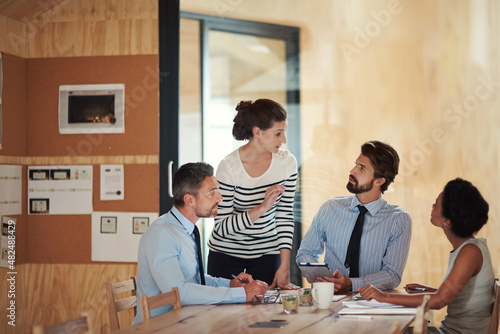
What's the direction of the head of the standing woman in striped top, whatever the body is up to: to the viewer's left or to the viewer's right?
to the viewer's right

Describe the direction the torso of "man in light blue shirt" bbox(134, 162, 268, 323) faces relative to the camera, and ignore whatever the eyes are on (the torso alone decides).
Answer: to the viewer's right

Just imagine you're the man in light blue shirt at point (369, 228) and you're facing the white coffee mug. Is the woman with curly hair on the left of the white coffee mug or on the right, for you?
left

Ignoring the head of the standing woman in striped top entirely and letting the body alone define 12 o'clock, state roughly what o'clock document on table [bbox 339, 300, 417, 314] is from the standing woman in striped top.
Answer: The document on table is roughly at 11 o'clock from the standing woman in striped top.

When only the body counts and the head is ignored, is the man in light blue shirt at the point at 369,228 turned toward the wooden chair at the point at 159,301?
yes

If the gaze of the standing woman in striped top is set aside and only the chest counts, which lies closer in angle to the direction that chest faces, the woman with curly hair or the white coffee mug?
the white coffee mug

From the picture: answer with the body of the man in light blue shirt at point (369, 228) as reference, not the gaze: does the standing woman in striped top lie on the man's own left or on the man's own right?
on the man's own right

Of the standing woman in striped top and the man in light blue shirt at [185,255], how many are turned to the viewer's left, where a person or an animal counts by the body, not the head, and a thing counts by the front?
0

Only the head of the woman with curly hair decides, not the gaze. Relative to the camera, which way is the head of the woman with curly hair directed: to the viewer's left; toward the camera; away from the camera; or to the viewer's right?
to the viewer's left

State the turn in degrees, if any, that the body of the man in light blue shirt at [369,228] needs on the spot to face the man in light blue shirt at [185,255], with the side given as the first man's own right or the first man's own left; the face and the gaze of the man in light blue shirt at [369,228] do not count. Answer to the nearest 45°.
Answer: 0° — they already face them

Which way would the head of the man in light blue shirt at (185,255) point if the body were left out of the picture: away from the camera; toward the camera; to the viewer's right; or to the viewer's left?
to the viewer's right

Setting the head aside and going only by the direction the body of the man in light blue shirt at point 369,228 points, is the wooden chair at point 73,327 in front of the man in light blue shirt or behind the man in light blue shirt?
in front

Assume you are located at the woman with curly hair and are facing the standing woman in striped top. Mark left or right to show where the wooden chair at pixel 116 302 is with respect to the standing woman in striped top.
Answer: left

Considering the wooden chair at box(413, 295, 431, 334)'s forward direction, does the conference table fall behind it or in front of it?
in front
